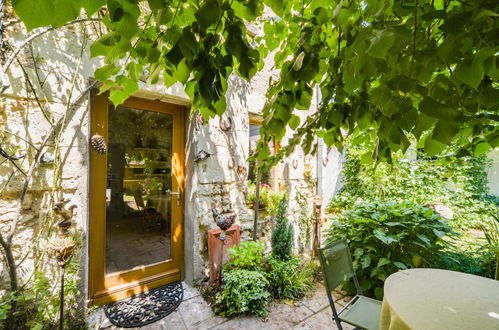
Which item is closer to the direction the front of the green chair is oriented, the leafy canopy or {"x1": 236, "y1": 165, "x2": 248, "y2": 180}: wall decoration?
the leafy canopy

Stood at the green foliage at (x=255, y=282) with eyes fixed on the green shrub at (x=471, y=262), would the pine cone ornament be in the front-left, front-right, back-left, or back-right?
back-left

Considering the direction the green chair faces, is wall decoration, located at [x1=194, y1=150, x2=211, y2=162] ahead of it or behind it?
behind

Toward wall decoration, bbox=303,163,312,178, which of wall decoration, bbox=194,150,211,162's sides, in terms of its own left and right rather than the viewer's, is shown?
left

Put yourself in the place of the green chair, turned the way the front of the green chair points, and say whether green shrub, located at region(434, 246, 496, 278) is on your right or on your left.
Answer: on your left

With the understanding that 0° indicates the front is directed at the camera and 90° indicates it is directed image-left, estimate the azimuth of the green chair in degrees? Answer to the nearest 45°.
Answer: approximately 315°

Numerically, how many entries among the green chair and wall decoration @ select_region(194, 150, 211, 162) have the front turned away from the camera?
0

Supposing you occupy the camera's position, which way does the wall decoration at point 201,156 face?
facing the viewer and to the right of the viewer

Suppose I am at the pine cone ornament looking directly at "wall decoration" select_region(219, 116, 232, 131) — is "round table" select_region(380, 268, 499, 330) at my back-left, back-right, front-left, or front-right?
front-right

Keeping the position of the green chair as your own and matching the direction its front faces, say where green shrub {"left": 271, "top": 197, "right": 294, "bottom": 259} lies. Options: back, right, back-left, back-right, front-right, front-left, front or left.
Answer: back

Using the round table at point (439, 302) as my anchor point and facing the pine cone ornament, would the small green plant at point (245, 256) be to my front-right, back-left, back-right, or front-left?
front-right

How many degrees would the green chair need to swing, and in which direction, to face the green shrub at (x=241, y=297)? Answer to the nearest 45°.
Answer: approximately 135° to its right

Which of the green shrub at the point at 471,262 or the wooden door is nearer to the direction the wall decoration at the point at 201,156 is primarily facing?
the green shrub

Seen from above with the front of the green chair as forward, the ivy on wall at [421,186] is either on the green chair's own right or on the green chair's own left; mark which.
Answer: on the green chair's own left
